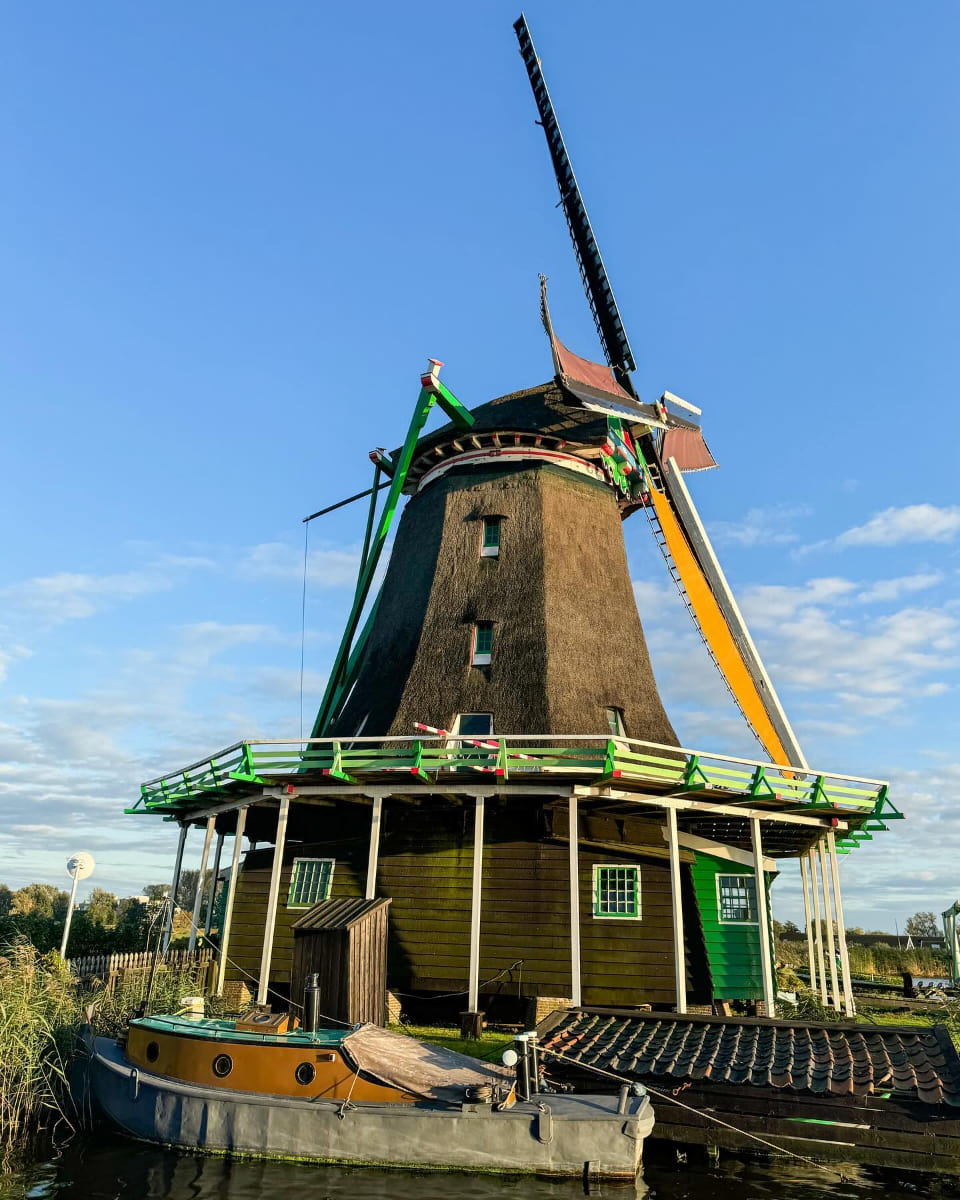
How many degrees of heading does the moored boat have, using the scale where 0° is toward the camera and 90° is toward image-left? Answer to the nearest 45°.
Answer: approximately 90°

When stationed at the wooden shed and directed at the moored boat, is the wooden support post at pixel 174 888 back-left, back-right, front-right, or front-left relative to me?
back-right

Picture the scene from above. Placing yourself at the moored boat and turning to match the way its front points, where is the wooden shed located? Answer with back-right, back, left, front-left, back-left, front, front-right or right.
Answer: right

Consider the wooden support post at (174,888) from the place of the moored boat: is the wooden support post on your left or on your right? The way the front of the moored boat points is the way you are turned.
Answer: on your right

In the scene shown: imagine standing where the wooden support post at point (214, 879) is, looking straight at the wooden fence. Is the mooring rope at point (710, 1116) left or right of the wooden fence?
left

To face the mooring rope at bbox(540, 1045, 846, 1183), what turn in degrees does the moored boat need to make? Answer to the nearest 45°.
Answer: approximately 180°

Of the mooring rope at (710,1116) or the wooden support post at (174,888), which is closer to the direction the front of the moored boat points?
the wooden support post
